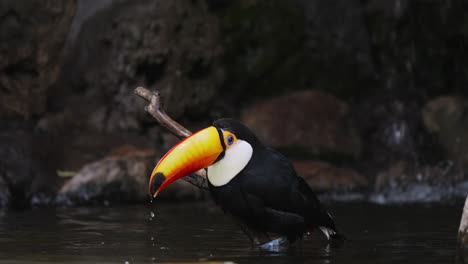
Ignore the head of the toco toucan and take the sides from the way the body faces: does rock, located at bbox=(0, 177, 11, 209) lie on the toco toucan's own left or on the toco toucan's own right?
on the toco toucan's own right

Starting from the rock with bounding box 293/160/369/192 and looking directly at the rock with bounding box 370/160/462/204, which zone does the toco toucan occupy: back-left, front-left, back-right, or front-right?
back-right

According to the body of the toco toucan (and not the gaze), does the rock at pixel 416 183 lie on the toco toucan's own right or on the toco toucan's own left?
on the toco toucan's own right

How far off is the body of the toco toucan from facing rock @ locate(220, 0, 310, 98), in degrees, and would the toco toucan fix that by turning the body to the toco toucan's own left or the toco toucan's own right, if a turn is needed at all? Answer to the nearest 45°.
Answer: approximately 90° to the toco toucan's own right

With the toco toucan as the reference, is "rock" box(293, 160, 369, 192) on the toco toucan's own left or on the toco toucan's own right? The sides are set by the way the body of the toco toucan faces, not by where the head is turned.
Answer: on the toco toucan's own right

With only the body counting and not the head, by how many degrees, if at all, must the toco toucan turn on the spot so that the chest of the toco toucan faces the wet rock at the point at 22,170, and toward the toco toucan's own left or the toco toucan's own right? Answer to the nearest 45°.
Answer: approximately 45° to the toco toucan's own right

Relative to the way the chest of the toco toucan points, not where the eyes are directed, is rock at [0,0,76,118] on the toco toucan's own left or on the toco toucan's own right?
on the toco toucan's own right

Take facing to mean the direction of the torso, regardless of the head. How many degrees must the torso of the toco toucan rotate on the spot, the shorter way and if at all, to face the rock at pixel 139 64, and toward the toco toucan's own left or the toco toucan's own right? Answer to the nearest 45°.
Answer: approximately 90° to the toco toucan's own right

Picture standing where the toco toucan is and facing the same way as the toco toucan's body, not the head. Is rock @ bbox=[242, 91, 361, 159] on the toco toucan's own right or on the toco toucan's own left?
on the toco toucan's own right

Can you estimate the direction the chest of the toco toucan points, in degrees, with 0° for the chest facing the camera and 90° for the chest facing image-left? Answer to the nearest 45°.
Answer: approximately 90°
